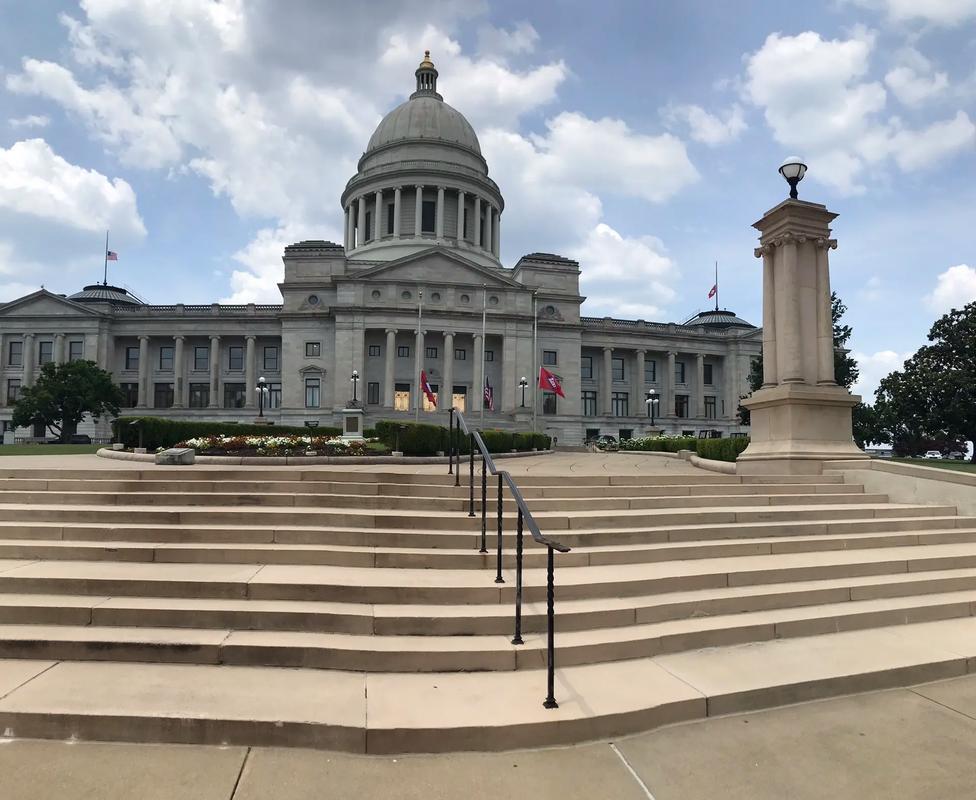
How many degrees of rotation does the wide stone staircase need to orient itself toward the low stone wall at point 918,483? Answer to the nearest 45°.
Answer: approximately 135° to its left

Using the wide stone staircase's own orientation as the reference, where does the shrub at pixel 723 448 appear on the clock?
The shrub is roughly at 7 o'clock from the wide stone staircase.

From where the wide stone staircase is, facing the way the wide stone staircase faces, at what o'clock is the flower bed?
The flower bed is roughly at 5 o'clock from the wide stone staircase.

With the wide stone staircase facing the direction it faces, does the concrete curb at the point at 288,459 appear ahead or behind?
behind

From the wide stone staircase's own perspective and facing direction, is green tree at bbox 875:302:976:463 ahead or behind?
behind

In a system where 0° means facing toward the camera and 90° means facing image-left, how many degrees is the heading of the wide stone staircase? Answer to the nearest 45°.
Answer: approximately 0°

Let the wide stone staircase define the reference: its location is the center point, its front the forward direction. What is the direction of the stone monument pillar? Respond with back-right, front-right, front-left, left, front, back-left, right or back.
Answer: back-left

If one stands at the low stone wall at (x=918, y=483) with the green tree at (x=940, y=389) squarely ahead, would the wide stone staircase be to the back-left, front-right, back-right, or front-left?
back-left

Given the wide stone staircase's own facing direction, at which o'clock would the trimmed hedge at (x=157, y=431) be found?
The trimmed hedge is roughly at 5 o'clock from the wide stone staircase.
